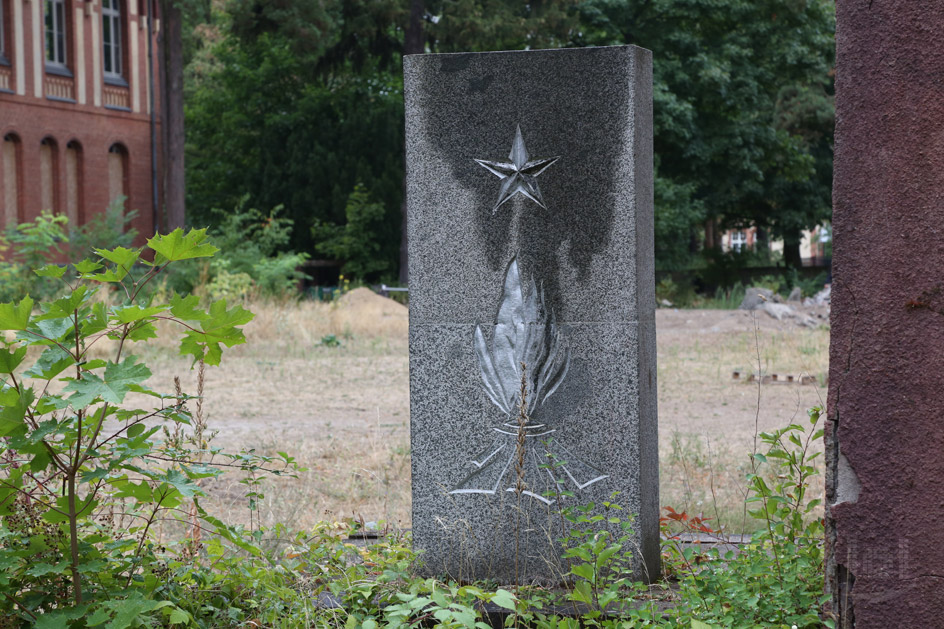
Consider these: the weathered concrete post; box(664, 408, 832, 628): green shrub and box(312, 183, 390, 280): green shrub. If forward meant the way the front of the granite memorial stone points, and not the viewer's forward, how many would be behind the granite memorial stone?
1

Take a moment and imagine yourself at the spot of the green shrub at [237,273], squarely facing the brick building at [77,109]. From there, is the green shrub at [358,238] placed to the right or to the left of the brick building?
right

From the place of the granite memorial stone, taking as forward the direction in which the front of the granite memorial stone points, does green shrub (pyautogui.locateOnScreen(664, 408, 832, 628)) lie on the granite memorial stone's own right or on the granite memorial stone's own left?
on the granite memorial stone's own left

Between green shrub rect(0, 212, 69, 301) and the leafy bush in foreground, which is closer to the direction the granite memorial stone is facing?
the leafy bush in foreground

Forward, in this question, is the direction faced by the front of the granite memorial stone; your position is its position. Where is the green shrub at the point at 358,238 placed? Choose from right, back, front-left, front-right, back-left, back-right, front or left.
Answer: back

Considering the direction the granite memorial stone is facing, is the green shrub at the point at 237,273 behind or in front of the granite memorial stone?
behind

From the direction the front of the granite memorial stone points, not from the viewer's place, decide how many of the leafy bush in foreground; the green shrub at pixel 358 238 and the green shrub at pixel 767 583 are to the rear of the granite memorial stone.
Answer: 1

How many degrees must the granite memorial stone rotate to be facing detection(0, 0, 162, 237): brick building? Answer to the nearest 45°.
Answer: approximately 135° to its right

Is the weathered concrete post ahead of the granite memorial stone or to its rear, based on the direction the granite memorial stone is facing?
ahead

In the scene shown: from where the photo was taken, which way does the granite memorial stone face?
toward the camera

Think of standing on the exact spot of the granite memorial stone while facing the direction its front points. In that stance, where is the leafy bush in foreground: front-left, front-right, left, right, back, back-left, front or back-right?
front-right

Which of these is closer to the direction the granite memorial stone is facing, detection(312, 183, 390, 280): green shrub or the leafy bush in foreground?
the leafy bush in foreground

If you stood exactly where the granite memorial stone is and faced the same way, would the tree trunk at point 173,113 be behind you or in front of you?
behind

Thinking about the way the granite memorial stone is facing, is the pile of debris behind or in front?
behind

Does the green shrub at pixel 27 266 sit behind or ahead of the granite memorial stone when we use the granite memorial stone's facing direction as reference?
behind
